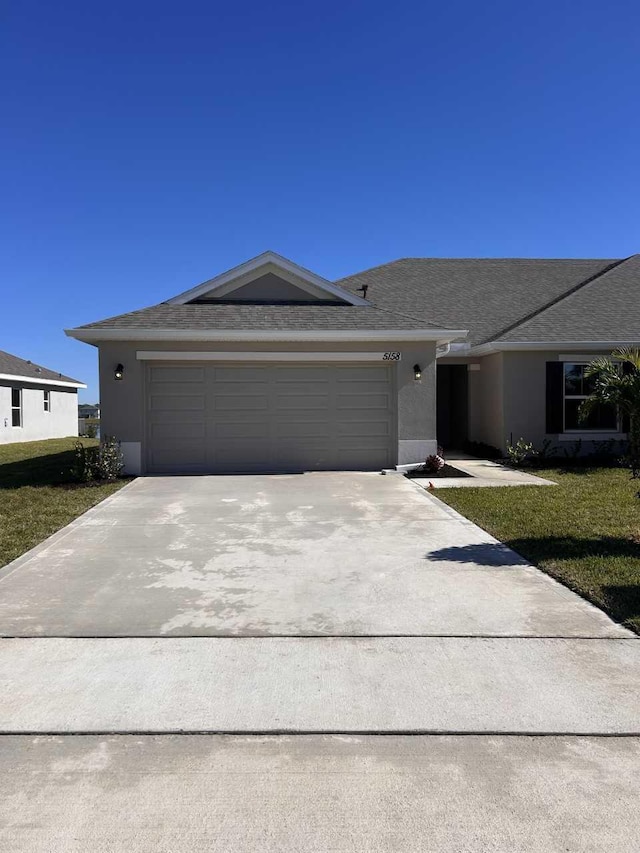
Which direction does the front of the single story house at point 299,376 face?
toward the camera

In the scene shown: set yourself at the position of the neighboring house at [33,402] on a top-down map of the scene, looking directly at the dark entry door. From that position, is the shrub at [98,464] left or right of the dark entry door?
right

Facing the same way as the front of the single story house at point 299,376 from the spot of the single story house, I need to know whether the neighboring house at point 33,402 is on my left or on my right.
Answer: on my right

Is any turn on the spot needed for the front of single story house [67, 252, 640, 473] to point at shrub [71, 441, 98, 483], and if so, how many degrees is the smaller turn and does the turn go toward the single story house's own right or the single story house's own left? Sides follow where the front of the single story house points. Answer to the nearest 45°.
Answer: approximately 90° to the single story house's own right

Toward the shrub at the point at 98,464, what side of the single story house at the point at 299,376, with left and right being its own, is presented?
right

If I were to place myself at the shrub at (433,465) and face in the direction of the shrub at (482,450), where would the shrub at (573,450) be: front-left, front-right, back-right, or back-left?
front-right
